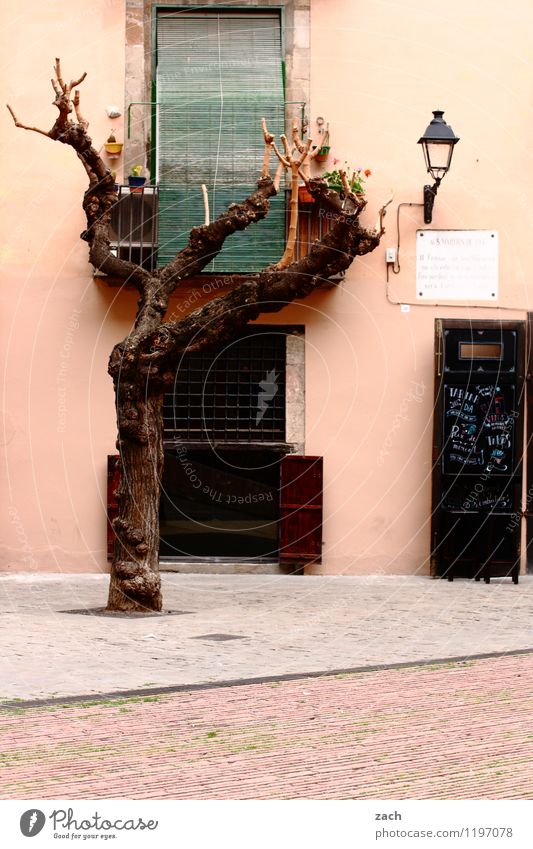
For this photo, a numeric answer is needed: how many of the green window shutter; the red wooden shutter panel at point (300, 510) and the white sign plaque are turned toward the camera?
3

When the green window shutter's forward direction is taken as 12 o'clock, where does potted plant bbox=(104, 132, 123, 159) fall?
The potted plant is roughly at 3 o'clock from the green window shutter.

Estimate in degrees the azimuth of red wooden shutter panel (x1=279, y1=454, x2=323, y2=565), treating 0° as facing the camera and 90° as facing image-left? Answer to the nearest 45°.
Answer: approximately 0°

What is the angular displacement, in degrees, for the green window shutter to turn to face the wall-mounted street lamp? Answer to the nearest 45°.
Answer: approximately 90° to its left

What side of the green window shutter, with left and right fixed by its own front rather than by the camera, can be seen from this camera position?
front

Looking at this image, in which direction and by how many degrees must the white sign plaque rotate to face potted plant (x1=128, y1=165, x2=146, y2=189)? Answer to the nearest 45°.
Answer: approximately 90° to its right

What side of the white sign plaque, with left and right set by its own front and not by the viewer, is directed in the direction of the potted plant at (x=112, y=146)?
right

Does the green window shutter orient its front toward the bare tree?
yes
